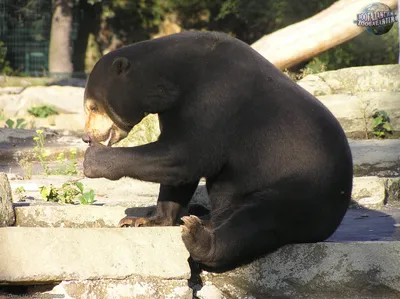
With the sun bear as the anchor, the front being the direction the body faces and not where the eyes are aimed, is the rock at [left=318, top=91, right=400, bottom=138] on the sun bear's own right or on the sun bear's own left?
on the sun bear's own right

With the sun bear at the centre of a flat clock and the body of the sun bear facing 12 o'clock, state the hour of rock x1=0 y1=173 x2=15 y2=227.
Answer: The rock is roughly at 12 o'clock from the sun bear.

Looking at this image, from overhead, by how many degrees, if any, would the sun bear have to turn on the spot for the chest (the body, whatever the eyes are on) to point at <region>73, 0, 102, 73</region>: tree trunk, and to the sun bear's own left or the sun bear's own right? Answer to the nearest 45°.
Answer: approximately 90° to the sun bear's own right

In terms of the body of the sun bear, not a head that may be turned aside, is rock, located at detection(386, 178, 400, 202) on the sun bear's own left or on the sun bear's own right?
on the sun bear's own right

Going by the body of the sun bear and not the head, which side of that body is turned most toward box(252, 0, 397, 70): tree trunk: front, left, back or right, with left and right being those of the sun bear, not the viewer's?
right

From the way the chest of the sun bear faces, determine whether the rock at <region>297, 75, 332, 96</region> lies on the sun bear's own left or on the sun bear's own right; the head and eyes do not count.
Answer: on the sun bear's own right

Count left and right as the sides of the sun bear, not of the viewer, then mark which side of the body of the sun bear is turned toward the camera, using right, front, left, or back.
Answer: left

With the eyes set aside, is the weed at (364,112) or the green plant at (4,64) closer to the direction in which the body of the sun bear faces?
the green plant
